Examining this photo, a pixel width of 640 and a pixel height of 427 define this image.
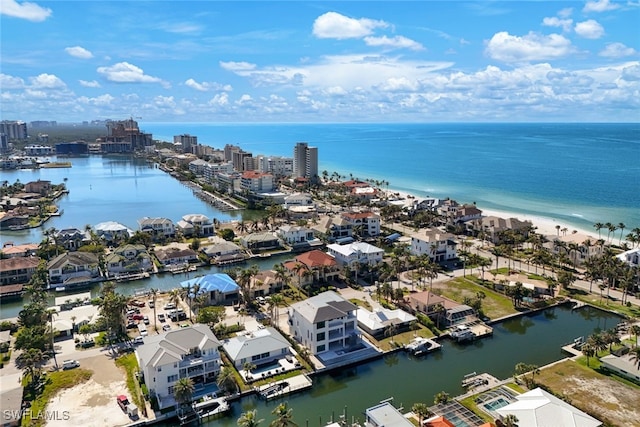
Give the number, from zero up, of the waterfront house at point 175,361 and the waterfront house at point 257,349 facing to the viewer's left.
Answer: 0

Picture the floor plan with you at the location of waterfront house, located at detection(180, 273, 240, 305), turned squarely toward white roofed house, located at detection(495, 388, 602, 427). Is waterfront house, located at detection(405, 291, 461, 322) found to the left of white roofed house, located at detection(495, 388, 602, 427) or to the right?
left

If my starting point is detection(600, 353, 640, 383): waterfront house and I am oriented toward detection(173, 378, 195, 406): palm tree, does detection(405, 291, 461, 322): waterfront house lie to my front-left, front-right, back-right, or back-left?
front-right

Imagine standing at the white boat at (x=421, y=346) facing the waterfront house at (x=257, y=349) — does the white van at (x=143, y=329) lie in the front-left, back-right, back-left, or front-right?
front-right

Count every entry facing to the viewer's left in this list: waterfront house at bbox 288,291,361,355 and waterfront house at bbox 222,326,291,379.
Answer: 0
